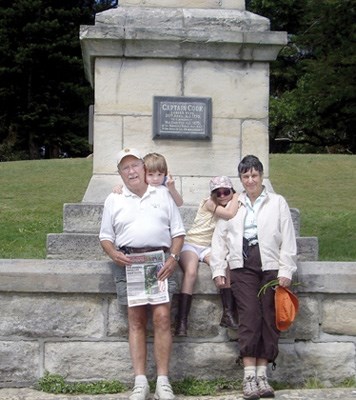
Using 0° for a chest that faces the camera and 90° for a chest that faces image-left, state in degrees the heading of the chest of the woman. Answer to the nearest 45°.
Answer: approximately 0°

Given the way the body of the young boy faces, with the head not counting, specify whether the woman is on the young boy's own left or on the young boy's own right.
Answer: on the young boy's own left

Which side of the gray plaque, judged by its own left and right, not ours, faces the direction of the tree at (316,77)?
back

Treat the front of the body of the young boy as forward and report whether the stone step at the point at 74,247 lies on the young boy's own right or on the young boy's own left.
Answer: on the young boy's own right

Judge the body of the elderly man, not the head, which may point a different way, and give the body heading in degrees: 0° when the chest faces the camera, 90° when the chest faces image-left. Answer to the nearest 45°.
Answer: approximately 0°

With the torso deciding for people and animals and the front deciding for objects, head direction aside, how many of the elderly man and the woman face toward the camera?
2

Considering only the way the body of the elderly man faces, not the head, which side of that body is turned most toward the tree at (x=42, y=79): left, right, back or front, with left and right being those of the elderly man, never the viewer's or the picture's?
back

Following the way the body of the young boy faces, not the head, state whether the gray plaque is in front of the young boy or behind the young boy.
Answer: behind
